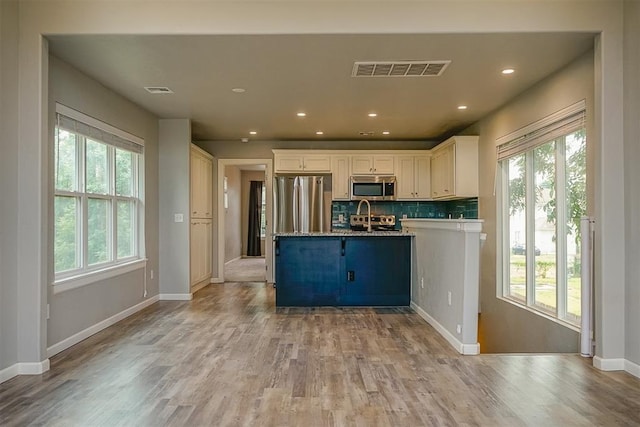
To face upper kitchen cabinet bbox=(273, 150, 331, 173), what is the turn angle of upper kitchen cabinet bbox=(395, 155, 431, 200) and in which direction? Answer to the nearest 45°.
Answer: approximately 90° to its right

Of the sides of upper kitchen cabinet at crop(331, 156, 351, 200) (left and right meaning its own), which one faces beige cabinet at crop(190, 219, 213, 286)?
right

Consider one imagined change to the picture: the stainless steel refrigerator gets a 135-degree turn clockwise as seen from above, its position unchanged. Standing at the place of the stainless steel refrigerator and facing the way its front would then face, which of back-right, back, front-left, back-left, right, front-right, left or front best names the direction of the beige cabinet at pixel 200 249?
front-left

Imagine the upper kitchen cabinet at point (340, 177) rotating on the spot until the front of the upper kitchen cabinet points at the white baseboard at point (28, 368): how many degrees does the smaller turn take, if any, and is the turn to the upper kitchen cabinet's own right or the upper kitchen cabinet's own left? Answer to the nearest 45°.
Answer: approximately 45° to the upper kitchen cabinet's own right
